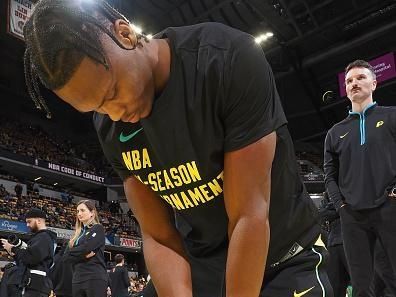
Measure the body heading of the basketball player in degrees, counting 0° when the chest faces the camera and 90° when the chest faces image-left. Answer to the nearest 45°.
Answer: approximately 45°

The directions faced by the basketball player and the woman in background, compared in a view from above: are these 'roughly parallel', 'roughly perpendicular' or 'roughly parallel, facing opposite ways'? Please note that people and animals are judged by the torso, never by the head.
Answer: roughly parallel

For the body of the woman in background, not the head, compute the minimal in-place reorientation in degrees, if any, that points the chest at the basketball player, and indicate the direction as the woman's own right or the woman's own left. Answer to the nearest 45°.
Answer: approximately 45° to the woman's own left

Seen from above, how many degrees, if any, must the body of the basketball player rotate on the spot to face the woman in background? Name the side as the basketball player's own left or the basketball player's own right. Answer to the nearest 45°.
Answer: approximately 135° to the basketball player's own right

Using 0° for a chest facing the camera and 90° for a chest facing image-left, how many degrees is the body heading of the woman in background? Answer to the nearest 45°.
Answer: approximately 45°

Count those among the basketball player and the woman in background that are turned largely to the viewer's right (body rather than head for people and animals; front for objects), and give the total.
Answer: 0
